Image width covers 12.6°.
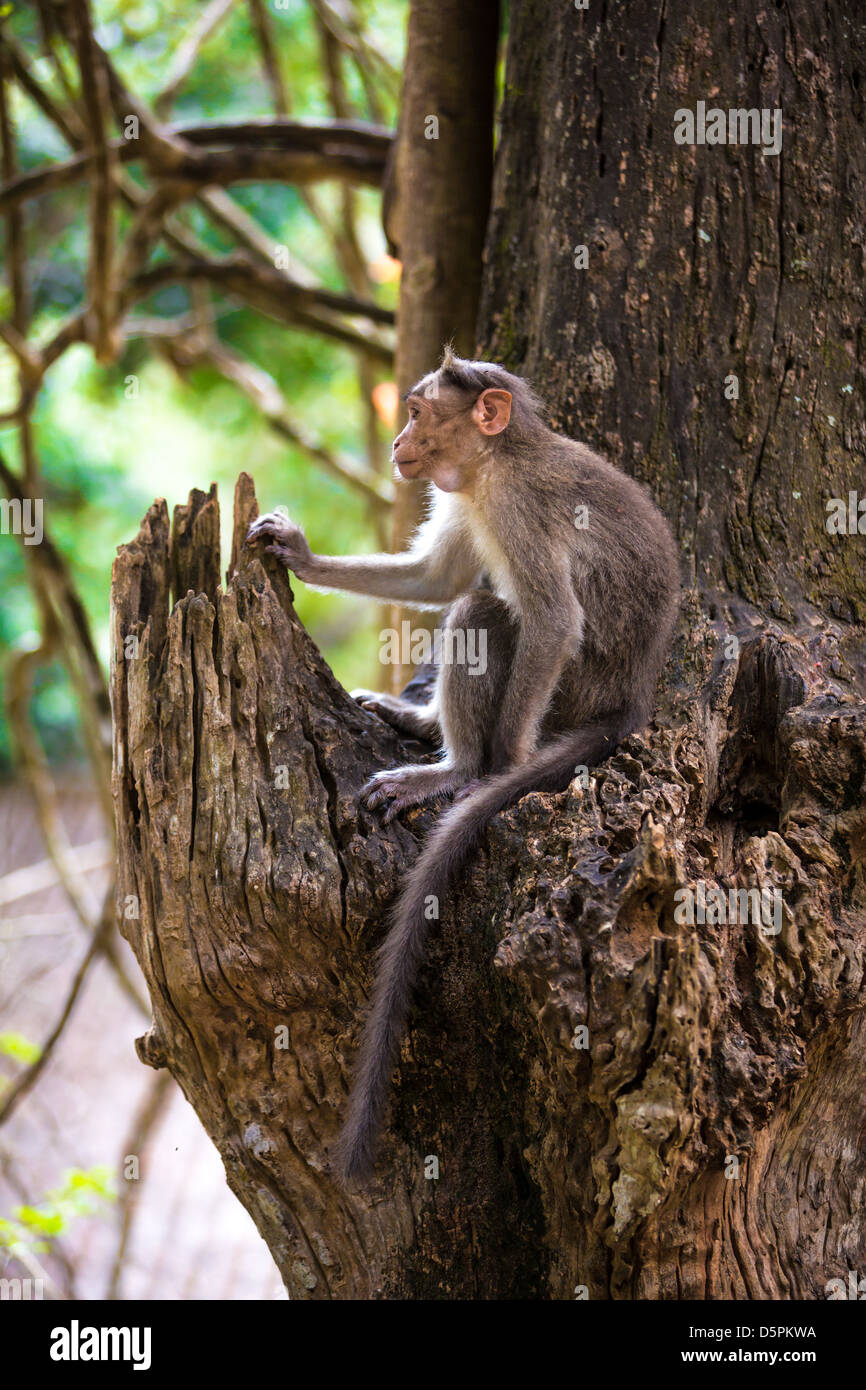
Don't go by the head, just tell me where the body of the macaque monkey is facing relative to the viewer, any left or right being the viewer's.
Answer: facing to the left of the viewer
